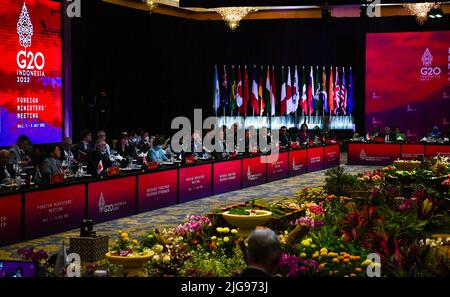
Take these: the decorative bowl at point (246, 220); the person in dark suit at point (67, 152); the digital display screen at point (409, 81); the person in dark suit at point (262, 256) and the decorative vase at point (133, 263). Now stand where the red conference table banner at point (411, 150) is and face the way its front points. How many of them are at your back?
1

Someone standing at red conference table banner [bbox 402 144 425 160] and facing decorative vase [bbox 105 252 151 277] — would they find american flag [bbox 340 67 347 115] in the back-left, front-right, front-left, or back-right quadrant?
back-right

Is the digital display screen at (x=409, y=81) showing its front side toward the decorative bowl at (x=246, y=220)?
yes

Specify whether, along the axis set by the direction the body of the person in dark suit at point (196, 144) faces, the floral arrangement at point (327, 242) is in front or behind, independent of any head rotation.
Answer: in front

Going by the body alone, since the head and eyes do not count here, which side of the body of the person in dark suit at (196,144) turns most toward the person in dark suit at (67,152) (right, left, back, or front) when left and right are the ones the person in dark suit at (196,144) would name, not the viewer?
right

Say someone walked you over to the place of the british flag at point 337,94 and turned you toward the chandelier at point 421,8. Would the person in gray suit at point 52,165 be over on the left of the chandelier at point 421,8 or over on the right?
right

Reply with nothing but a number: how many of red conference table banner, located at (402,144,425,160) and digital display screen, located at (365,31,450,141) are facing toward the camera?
2

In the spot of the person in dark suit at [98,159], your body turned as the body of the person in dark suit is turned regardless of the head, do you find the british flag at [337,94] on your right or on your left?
on your left

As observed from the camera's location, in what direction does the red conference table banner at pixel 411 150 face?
facing the viewer

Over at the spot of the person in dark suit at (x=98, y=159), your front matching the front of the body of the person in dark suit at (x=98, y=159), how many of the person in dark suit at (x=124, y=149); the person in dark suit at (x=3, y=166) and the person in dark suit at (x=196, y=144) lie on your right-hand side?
1

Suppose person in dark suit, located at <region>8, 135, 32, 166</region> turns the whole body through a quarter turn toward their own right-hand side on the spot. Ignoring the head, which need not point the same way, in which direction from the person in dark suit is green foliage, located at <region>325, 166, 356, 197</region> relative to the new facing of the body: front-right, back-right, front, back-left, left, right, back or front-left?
left

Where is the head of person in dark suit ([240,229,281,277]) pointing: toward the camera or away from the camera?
away from the camera

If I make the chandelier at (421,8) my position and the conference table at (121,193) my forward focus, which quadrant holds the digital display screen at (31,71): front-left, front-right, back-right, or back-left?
front-right

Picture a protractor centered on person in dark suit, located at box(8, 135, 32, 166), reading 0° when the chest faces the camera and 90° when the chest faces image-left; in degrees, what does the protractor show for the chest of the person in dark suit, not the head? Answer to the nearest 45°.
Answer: approximately 315°

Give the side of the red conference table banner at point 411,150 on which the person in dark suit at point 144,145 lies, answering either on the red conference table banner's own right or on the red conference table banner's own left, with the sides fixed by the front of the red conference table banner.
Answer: on the red conference table banner's own right

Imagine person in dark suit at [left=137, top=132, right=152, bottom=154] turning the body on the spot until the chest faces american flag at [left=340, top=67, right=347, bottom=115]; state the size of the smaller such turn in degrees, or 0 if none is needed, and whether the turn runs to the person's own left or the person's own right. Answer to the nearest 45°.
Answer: approximately 90° to the person's own left

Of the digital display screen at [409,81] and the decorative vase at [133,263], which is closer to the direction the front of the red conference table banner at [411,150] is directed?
the decorative vase

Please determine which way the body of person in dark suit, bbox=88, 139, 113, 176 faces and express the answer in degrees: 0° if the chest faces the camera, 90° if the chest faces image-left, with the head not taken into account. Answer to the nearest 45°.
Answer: approximately 315°
